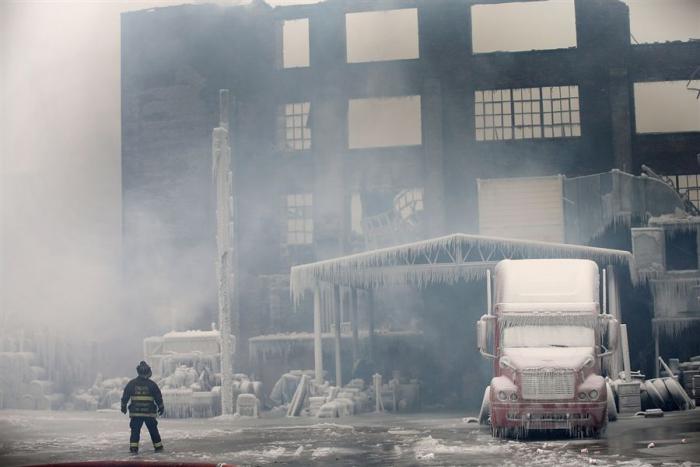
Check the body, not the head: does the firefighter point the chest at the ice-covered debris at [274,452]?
no

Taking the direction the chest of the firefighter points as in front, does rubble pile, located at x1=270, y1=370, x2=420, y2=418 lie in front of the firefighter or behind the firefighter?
in front

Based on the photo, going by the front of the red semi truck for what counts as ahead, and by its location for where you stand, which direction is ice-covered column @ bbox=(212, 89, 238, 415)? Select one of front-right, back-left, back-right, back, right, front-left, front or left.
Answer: back-right

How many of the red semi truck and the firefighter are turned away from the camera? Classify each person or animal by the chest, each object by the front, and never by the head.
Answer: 1

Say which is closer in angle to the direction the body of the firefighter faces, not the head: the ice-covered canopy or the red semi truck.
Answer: the ice-covered canopy

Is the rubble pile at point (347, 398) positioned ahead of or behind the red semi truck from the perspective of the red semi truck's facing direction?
behind

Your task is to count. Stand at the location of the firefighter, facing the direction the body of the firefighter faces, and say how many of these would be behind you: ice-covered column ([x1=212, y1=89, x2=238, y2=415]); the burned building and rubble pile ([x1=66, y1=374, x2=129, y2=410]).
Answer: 0

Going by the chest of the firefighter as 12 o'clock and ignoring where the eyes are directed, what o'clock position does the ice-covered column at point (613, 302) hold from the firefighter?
The ice-covered column is roughly at 2 o'clock from the firefighter.

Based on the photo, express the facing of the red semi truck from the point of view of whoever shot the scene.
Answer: facing the viewer

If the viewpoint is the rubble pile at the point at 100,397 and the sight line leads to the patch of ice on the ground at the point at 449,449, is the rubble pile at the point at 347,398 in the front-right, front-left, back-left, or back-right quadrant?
front-left

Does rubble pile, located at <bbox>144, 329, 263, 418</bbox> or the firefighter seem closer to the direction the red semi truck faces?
the firefighter

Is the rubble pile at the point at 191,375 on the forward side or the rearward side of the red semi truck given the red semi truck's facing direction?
on the rearward side

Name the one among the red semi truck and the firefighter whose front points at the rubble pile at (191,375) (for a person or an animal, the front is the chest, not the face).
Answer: the firefighter

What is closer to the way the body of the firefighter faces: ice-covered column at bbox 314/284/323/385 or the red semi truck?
the ice-covered column

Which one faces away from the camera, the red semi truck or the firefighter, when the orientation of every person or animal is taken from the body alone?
the firefighter

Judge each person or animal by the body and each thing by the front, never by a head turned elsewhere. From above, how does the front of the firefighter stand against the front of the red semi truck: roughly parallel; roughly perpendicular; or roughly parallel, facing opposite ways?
roughly parallel, facing opposite ways

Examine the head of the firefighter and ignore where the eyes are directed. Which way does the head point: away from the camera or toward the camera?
away from the camera

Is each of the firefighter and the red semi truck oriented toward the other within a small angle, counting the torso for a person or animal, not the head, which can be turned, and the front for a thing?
no

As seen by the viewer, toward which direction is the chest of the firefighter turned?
away from the camera
